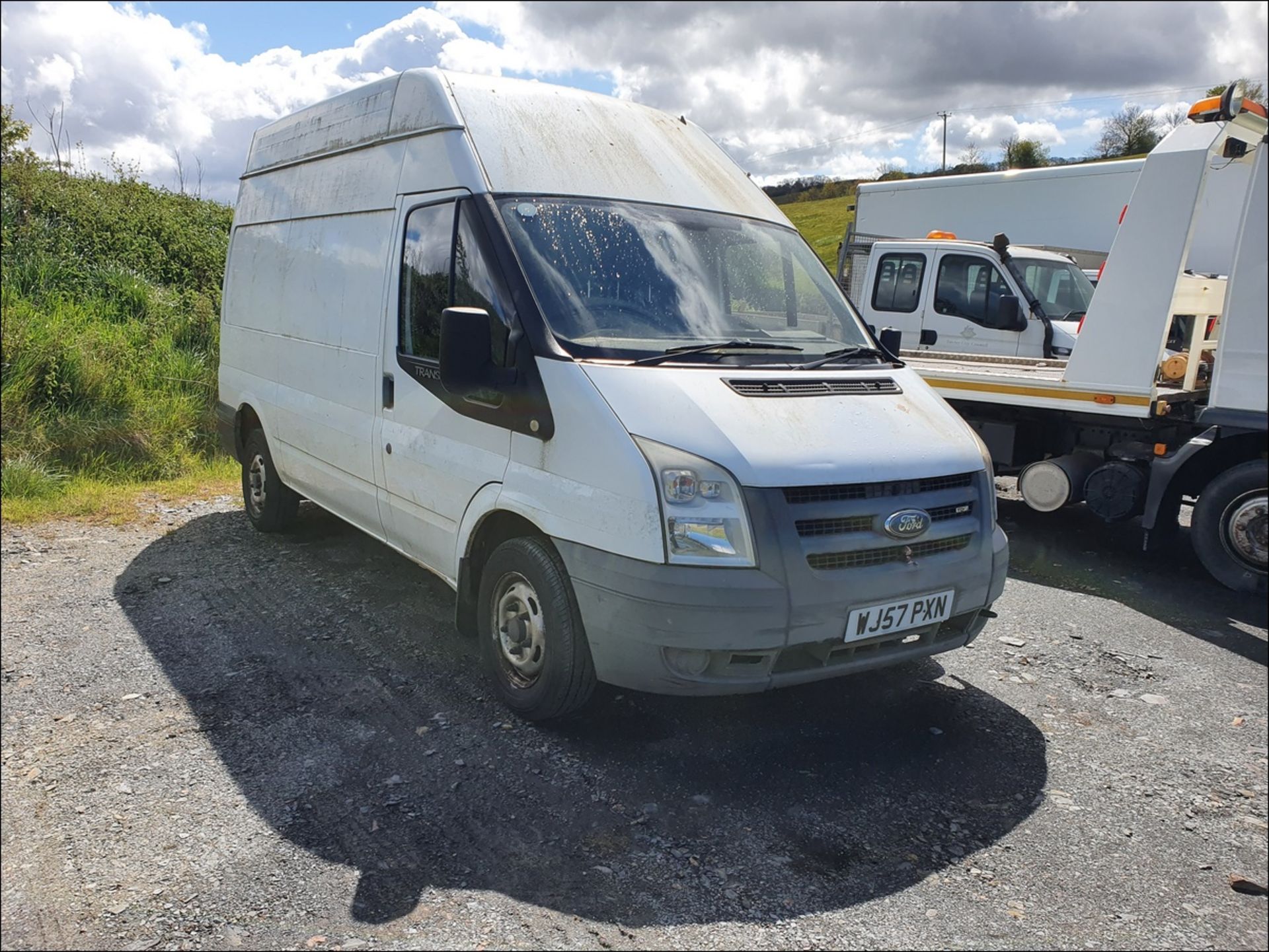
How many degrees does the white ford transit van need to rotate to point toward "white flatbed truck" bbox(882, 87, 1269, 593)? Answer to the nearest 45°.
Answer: approximately 90° to its left

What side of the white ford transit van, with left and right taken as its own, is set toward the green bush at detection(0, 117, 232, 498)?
back

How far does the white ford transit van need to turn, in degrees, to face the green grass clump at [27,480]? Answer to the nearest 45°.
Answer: approximately 180°

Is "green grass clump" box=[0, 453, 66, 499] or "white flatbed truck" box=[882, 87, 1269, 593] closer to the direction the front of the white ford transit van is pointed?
the white flatbed truck

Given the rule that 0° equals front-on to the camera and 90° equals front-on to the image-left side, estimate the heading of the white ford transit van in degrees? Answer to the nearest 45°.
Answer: approximately 315°

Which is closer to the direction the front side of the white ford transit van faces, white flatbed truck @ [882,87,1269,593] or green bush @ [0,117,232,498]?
the white flatbed truck
